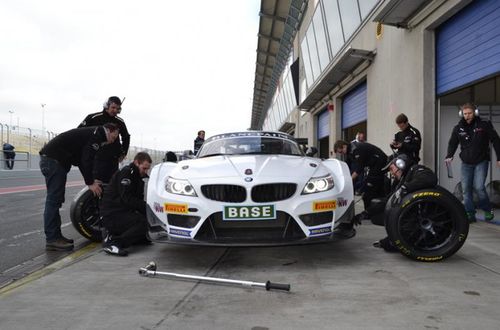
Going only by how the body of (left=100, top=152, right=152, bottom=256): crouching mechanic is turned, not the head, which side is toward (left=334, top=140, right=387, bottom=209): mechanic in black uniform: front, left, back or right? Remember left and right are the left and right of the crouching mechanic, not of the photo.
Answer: front

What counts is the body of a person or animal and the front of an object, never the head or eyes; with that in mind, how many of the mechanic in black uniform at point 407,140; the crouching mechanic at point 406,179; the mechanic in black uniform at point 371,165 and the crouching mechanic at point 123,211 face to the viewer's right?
1

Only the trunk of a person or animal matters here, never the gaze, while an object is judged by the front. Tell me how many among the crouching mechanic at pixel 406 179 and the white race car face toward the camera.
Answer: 1

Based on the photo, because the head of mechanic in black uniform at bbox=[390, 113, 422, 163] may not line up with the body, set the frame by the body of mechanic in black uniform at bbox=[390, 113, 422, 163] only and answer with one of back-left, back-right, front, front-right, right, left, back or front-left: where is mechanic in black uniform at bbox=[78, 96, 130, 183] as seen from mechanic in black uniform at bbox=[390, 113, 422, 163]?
front

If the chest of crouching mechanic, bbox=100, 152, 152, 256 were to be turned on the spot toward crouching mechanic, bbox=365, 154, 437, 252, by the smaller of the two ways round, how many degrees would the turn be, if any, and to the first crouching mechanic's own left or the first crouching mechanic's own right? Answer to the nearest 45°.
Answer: approximately 45° to the first crouching mechanic's own right

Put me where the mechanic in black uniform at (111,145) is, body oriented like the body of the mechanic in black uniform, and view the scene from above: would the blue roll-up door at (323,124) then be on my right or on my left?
on my left

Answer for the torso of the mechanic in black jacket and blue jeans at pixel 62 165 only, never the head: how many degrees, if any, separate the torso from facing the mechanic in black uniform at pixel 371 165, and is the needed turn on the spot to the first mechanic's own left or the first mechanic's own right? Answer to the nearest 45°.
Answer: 0° — they already face them

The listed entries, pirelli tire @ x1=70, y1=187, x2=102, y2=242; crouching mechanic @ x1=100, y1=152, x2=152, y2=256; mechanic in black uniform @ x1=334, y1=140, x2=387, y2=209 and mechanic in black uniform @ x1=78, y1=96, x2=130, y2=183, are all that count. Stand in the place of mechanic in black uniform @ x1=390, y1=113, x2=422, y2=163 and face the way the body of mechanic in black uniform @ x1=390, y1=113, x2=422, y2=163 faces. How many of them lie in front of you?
4

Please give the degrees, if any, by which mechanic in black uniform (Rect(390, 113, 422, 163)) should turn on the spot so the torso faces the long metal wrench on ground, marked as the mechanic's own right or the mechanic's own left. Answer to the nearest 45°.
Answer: approximately 45° to the mechanic's own left

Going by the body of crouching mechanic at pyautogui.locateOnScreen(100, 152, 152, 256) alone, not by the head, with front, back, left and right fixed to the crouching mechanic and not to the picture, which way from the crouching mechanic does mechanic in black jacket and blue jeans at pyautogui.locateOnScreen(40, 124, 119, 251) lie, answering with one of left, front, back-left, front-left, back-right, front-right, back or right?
back-left

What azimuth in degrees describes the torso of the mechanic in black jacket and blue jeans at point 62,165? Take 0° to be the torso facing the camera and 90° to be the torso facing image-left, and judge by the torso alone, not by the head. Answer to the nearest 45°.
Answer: approximately 270°

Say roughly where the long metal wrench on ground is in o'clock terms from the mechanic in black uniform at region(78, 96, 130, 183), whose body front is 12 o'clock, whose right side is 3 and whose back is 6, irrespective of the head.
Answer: The long metal wrench on ground is roughly at 1 o'clock from the mechanic in black uniform.

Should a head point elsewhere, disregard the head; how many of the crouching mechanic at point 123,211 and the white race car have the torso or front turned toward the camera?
1

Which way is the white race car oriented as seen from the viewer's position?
toward the camera

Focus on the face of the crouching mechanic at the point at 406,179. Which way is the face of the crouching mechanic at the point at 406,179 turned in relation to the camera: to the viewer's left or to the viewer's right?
to the viewer's left

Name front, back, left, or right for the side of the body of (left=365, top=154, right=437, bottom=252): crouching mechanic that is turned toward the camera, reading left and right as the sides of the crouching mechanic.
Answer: left

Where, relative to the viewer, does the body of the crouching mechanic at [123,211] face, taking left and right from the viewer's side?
facing to the right of the viewer

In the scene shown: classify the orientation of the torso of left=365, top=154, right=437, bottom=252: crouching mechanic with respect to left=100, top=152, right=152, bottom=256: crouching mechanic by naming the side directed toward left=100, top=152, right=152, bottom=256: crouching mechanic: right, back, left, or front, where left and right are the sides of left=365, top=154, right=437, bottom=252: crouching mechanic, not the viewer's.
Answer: front
